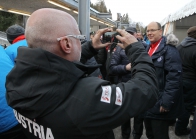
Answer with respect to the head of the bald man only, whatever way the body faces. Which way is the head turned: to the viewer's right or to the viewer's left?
to the viewer's right

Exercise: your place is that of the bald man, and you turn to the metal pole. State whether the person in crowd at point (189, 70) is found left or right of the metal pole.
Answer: right

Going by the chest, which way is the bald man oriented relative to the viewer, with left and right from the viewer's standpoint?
facing away from the viewer and to the right of the viewer

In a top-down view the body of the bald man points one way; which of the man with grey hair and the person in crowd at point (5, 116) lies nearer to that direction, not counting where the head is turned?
the man with grey hair

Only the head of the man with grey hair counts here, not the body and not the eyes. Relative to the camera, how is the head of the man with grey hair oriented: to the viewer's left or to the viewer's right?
to the viewer's left

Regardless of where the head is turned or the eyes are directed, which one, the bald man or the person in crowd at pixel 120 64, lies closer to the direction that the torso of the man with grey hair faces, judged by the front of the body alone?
the bald man

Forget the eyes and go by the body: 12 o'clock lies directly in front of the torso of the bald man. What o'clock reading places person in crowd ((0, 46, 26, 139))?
The person in crowd is roughly at 9 o'clock from the bald man.

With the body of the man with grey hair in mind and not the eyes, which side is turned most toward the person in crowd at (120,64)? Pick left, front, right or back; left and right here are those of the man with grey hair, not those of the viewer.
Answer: right

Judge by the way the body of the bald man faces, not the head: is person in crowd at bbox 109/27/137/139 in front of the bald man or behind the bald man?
in front

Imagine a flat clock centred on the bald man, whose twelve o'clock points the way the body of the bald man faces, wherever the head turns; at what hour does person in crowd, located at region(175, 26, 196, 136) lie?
The person in crowd is roughly at 12 o'clock from the bald man.

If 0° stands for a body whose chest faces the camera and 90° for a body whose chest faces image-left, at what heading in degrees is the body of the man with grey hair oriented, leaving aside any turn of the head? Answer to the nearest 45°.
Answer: approximately 45°
